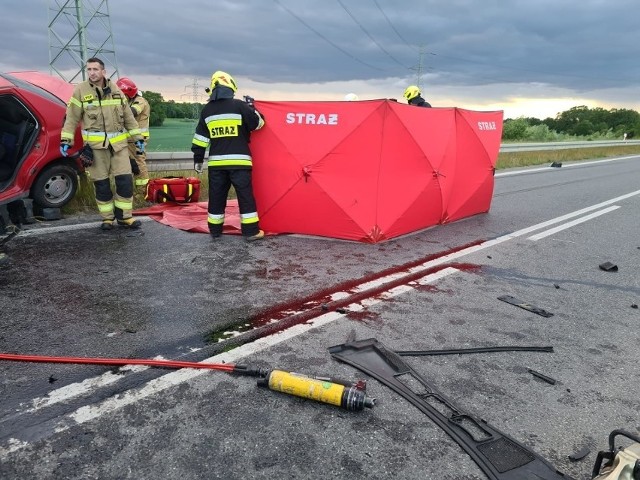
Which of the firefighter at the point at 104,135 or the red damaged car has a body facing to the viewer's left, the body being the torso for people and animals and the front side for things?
the red damaged car

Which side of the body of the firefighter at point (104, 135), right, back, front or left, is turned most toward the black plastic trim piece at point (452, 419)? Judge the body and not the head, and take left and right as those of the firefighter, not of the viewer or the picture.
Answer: front

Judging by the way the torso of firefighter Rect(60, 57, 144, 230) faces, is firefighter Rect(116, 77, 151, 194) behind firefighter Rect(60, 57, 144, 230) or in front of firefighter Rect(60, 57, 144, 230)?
behind

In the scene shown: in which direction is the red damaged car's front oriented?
to the viewer's left

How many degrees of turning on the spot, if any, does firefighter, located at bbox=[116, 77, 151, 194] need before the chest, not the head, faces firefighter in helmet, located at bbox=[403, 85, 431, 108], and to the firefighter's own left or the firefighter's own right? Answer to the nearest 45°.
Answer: approximately 180°

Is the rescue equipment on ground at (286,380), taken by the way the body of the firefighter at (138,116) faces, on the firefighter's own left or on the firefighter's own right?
on the firefighter's own left

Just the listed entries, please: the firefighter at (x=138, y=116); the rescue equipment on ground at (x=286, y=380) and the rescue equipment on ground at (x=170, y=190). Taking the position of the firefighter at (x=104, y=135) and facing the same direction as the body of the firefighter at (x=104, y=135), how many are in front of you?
1

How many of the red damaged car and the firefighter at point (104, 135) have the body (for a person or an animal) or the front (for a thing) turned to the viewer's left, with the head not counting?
1

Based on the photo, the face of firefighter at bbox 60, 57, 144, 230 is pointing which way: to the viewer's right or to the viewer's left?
to the viewer's left

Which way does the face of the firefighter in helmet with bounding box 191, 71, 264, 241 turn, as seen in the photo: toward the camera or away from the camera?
away from the camera
